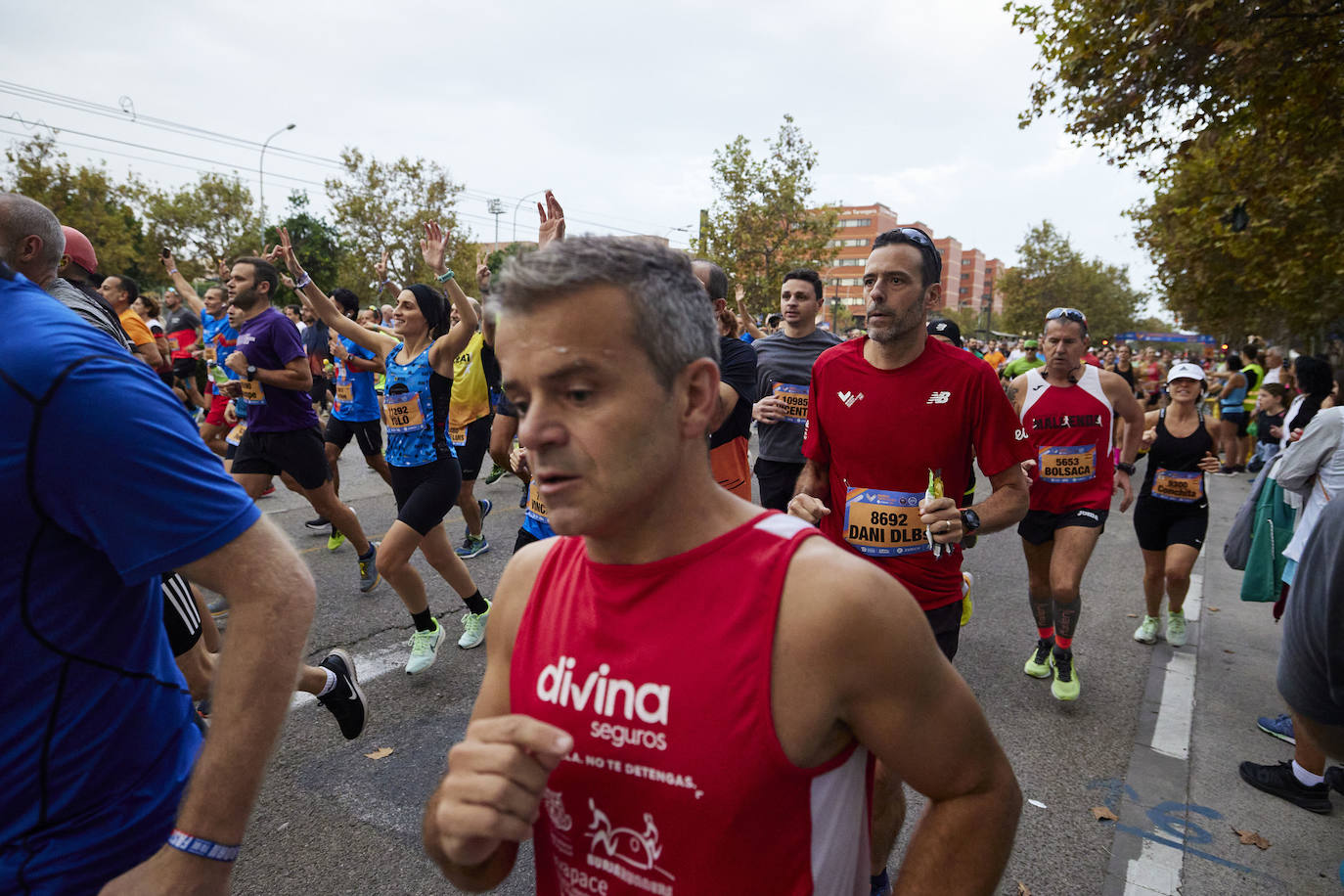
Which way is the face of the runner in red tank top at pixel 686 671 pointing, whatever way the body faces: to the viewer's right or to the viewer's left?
to the viewer's left

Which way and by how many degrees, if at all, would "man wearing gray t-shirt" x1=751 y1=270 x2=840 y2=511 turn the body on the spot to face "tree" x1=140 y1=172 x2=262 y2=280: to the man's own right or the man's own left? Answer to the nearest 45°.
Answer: approximately 135° to the man's own right

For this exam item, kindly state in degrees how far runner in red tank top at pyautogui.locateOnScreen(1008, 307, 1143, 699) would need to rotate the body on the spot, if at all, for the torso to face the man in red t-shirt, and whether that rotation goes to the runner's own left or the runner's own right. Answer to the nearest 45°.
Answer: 0° — they already face them

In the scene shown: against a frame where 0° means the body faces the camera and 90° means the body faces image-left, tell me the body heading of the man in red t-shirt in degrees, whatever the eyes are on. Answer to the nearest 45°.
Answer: approximately 45°

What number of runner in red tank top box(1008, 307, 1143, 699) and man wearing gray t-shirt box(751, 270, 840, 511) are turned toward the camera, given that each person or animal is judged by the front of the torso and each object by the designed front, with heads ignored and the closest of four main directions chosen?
2

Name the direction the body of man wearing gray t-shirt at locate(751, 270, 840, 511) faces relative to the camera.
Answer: toward the camera

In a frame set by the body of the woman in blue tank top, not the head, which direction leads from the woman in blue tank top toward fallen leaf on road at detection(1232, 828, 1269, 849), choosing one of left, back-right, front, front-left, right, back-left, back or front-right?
left

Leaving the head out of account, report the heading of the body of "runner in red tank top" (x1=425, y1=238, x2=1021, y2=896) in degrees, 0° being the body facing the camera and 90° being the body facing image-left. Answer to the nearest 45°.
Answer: approximately 45°
